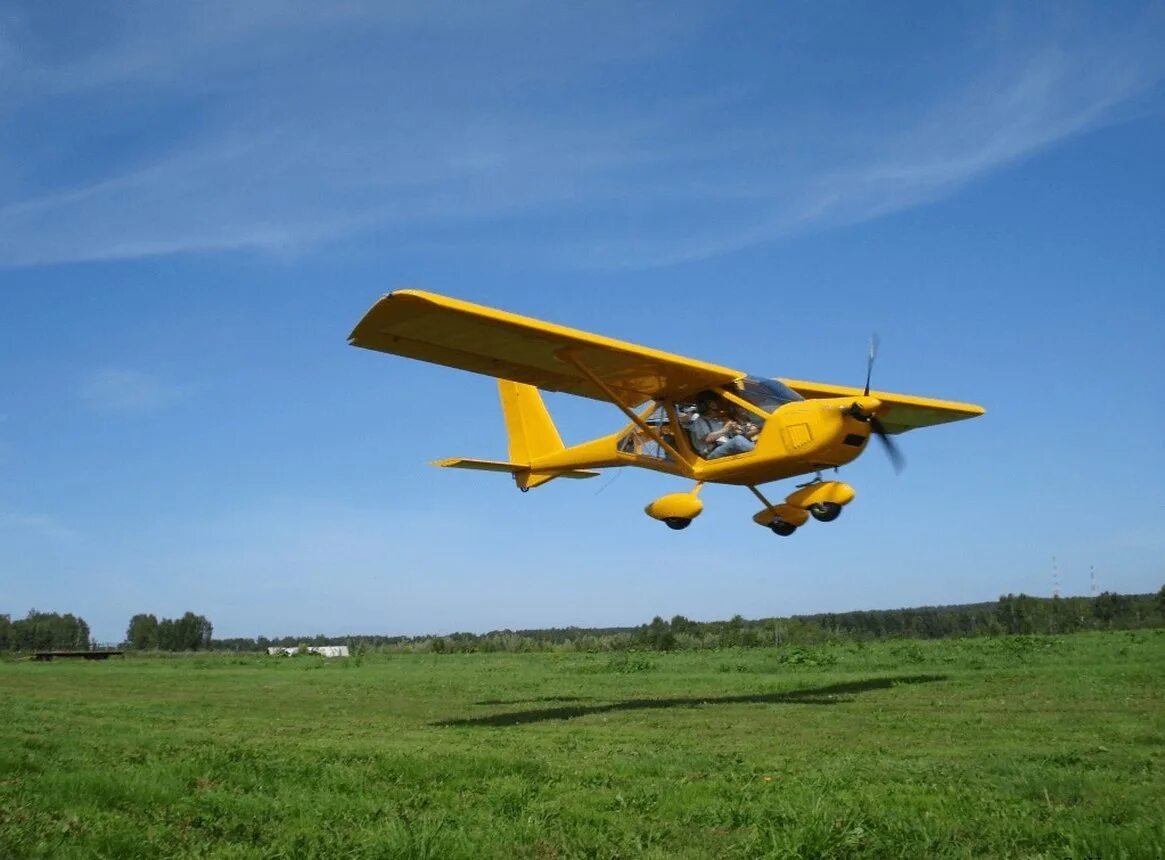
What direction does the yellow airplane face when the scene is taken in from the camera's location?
facing the viewer and to the right of the viewer
